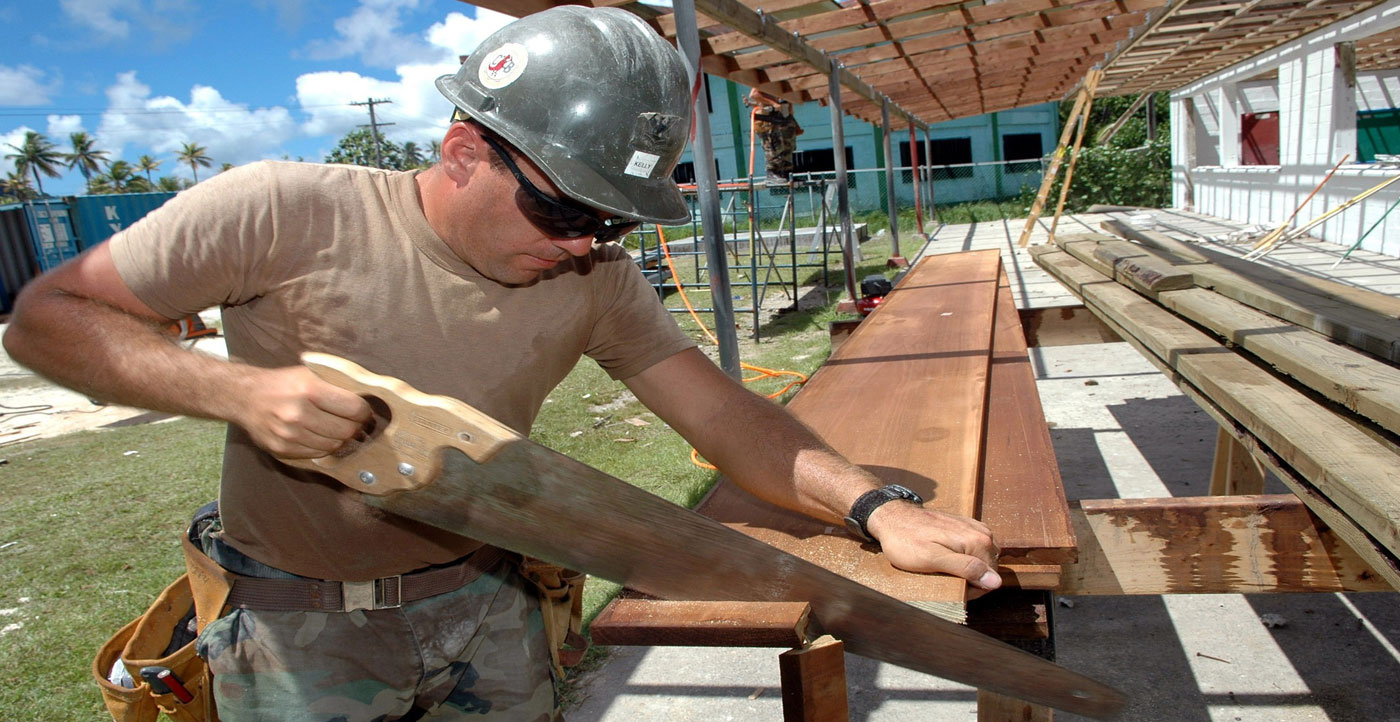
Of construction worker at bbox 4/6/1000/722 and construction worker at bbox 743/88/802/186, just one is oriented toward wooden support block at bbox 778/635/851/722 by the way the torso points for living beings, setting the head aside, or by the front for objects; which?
construction worker at bbox 4/6/1000/722

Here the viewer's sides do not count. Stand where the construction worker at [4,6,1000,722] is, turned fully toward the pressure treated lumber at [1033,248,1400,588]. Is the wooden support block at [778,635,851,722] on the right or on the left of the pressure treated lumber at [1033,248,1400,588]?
right

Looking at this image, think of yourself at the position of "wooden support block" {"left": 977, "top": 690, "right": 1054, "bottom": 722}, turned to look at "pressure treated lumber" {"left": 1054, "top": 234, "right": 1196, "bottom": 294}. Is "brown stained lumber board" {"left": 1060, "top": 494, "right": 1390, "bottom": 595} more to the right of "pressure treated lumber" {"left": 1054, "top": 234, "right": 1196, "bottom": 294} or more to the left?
right

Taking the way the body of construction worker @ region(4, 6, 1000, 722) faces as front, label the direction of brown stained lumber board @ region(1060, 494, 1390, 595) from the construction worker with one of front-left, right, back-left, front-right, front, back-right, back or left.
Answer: front-left

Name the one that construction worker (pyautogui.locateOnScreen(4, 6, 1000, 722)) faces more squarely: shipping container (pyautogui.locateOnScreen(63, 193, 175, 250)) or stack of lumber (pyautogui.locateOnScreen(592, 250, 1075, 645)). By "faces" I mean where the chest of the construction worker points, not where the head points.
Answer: the stack of lumber

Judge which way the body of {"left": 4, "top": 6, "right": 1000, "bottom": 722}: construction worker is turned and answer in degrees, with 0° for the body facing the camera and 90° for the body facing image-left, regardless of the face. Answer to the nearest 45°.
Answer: approximately 315°

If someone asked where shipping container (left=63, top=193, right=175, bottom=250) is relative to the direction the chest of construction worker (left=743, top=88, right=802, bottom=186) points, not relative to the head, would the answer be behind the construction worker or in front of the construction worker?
in front

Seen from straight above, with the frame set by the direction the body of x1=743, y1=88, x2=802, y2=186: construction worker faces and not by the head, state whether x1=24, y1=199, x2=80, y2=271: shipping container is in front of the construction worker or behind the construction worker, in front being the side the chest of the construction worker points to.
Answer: in front

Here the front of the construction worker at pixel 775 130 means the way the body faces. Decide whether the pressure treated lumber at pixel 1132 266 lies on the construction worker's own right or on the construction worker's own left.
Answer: on the construction worker's own left

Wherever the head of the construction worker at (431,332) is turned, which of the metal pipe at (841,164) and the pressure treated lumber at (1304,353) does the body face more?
the pressure treated lumber

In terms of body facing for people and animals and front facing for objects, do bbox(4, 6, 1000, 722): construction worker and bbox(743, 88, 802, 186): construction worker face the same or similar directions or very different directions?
very different directions
